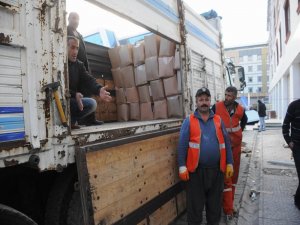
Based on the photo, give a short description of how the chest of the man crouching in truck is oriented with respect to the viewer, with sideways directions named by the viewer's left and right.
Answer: facing the viewer and to the right of the viewer

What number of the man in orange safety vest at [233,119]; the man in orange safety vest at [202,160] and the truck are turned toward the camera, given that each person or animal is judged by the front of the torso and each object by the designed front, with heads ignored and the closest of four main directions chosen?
2

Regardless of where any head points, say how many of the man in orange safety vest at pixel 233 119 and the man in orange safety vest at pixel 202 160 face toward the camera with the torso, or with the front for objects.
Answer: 2

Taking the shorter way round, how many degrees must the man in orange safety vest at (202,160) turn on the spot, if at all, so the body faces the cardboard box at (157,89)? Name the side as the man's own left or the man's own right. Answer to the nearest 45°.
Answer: approximately 135° to the man's own right

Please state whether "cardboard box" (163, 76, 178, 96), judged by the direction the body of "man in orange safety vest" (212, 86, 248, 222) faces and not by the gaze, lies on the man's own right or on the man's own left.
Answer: on the man's own right

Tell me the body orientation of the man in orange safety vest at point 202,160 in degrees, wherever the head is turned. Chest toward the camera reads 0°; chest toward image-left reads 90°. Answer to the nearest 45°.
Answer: approximately 0°

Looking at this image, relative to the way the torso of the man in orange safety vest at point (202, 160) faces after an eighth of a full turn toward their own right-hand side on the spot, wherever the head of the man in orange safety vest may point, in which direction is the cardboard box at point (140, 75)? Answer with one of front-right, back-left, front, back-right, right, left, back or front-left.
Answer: right

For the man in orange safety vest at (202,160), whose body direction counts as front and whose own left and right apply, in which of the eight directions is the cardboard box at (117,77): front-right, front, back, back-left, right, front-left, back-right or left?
back-right
